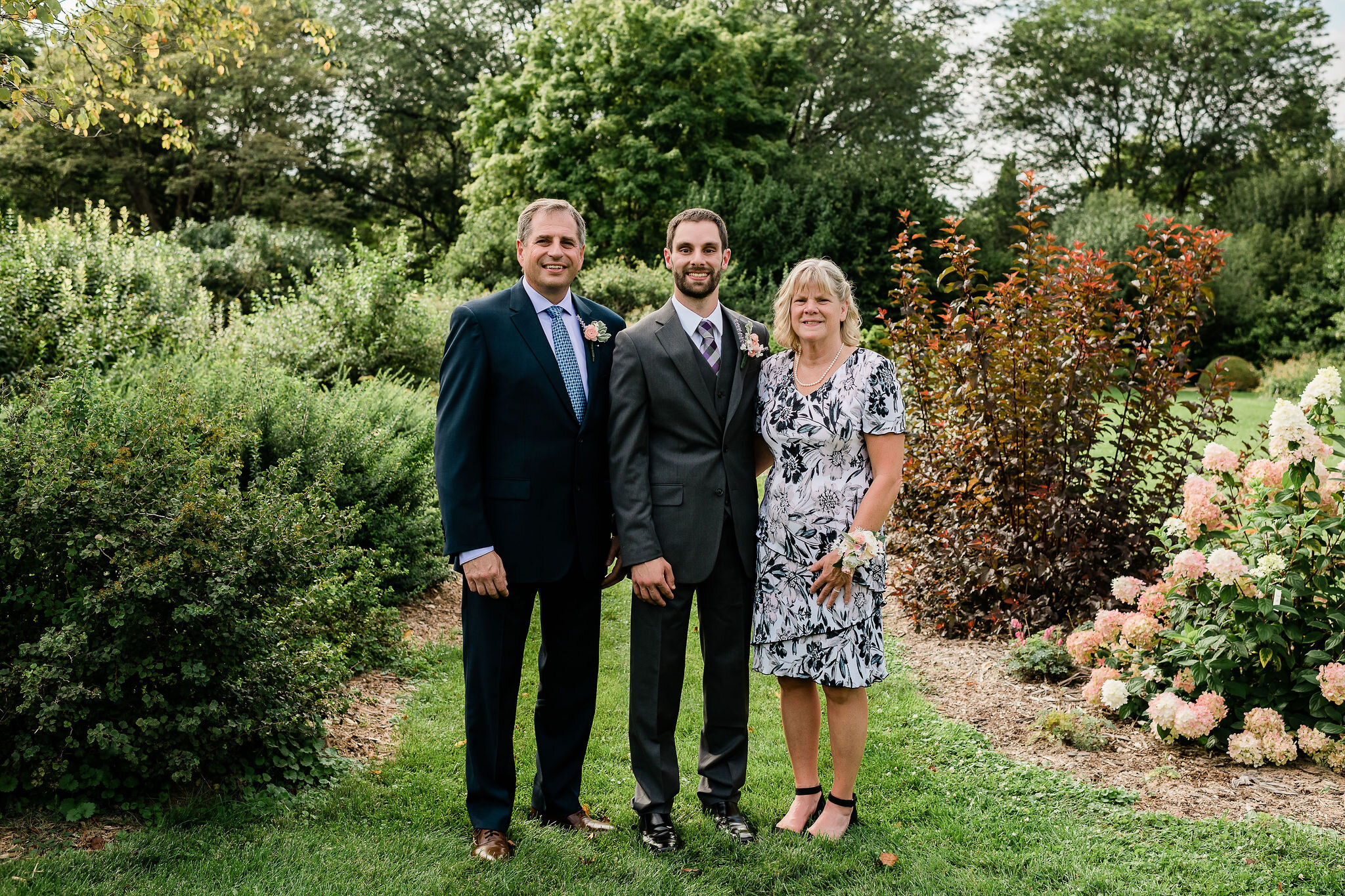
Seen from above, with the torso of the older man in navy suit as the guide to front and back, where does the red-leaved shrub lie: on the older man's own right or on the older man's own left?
on the older man's own left

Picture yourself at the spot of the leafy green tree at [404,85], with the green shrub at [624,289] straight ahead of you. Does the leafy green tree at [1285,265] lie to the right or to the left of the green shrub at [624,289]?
left

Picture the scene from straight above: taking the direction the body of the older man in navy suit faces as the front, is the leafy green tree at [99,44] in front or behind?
behind

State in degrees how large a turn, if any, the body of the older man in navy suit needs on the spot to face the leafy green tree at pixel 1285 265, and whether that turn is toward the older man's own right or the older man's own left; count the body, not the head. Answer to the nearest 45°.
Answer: approximately 90° to the older man's own left

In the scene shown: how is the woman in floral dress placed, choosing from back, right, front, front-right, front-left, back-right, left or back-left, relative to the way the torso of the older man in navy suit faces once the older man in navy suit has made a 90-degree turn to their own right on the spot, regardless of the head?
back-left

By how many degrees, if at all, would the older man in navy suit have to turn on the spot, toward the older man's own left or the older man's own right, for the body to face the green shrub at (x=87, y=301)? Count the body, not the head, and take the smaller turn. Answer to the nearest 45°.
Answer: approximately 180°

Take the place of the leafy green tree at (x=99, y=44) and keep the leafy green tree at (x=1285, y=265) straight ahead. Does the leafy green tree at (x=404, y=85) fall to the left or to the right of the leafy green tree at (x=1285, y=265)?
left

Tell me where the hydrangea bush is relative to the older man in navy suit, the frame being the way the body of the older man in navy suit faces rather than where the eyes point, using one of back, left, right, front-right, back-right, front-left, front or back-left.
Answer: front-left

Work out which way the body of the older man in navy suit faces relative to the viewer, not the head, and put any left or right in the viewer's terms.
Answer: facing the viewer and to the right of the viewer
